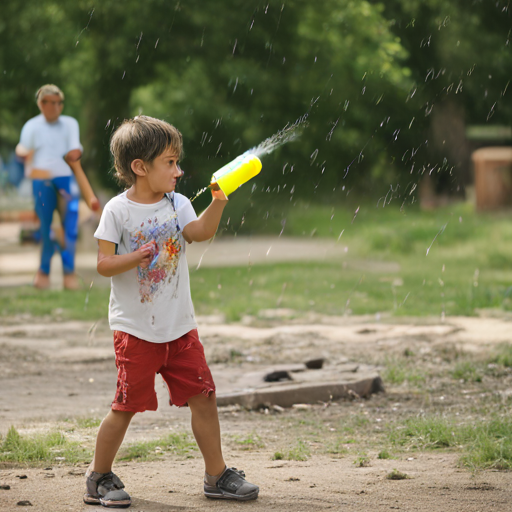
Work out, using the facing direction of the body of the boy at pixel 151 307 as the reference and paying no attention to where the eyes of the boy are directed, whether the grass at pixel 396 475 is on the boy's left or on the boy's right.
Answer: on the boy's left

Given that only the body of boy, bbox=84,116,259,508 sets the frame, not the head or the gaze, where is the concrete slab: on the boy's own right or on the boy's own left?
on the boy's own left

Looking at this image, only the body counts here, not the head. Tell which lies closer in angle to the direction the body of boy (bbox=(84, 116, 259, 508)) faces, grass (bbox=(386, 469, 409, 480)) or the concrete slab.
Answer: the grass

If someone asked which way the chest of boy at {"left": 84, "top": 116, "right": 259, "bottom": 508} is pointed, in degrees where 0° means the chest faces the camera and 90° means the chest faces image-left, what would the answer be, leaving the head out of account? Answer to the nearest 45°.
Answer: approximately 315°

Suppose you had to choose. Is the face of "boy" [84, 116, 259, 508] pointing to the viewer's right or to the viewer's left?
to the viewer's right

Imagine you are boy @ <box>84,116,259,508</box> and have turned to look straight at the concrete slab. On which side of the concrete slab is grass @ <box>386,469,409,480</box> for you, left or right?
right
